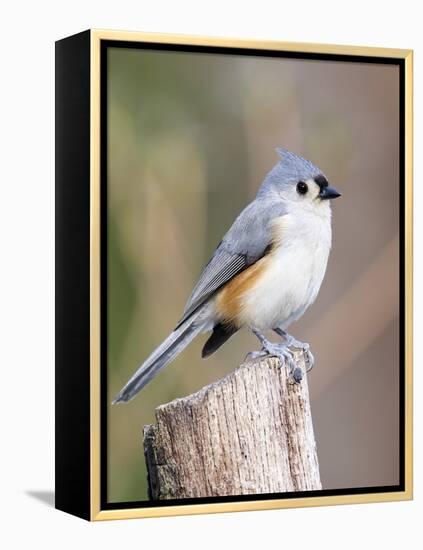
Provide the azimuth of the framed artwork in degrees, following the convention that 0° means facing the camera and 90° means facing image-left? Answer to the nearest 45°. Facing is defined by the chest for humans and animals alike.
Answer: approximately 315°
